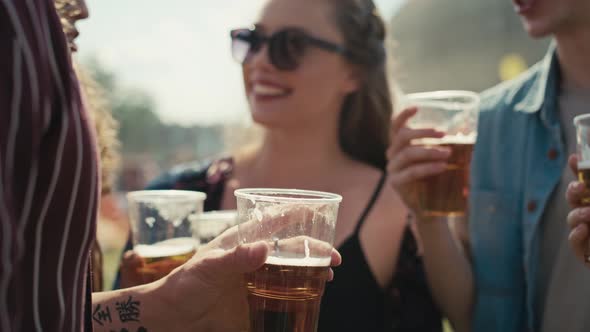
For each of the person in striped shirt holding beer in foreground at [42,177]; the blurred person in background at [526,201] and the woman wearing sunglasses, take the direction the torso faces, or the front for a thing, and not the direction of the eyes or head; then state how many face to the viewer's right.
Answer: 1

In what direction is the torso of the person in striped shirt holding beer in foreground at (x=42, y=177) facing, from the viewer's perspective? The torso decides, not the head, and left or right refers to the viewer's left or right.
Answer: facing to the right of the viewer

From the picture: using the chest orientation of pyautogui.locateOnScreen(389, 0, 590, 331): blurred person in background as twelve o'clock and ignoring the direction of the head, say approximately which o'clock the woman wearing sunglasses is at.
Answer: The woman wearing sunglasses is roughly at 2 o'clock from the blurred person in background.

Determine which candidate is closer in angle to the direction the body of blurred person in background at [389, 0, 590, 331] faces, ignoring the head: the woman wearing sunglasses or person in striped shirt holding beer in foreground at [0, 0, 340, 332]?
the person in striped shirt holding beer in foreground

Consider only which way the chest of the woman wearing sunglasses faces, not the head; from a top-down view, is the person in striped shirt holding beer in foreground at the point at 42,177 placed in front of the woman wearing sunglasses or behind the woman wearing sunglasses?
in front

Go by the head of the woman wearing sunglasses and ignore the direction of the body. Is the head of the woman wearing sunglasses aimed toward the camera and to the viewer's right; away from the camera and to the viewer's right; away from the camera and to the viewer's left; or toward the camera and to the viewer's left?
toward the camera and to the viewer's left

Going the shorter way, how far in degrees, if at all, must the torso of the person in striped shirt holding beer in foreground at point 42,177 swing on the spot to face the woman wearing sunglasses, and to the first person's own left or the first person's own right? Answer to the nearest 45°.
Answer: approximately 45° to the first person's own left

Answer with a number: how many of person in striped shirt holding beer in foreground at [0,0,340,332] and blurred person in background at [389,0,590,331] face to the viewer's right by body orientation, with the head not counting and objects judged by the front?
1

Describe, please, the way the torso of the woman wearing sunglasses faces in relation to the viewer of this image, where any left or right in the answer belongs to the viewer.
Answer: facing the viewer and to the left of the viewer
